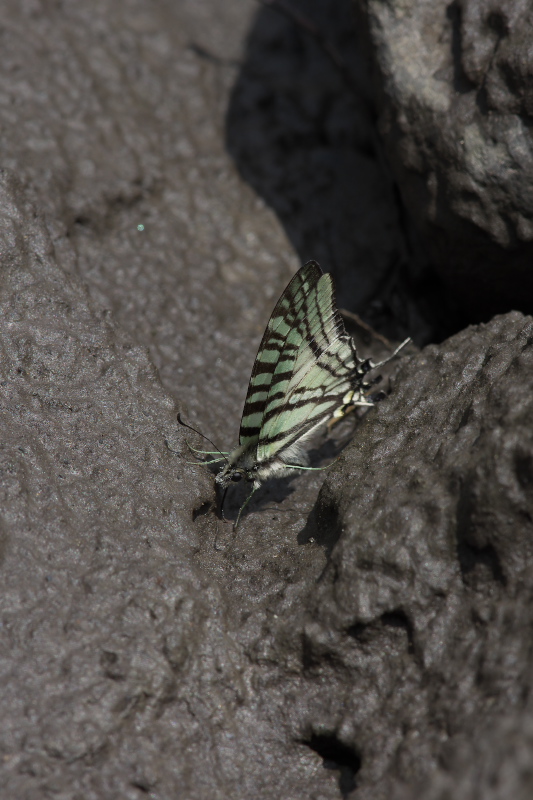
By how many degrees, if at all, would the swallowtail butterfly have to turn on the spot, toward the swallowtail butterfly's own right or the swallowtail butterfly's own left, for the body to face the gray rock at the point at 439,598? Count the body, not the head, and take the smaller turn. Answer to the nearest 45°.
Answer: approximately 135° to the swallowtail butterfly's own left

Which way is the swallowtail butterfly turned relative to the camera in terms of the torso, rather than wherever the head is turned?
to the viewer's left

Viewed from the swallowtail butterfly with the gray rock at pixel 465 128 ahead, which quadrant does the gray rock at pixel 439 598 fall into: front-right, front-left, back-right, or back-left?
back-right
